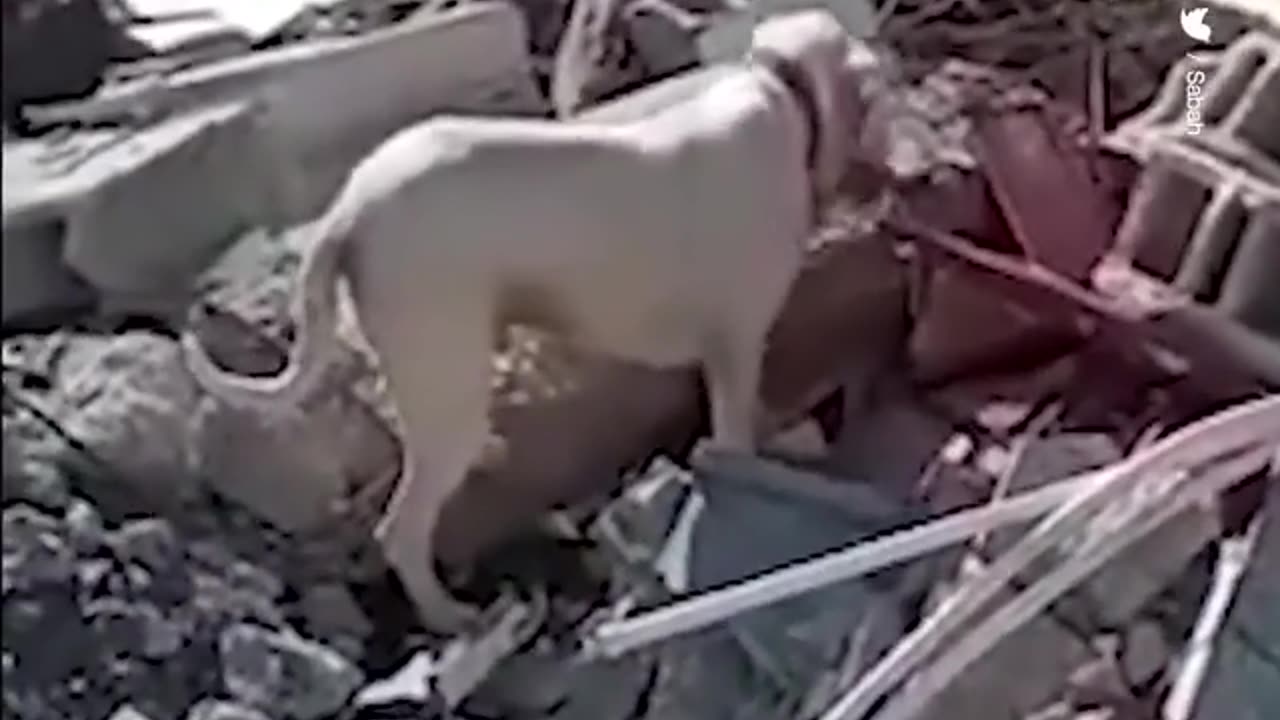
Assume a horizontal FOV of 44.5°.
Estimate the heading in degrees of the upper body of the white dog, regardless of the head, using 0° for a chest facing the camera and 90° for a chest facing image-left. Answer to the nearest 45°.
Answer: approximately 270°
